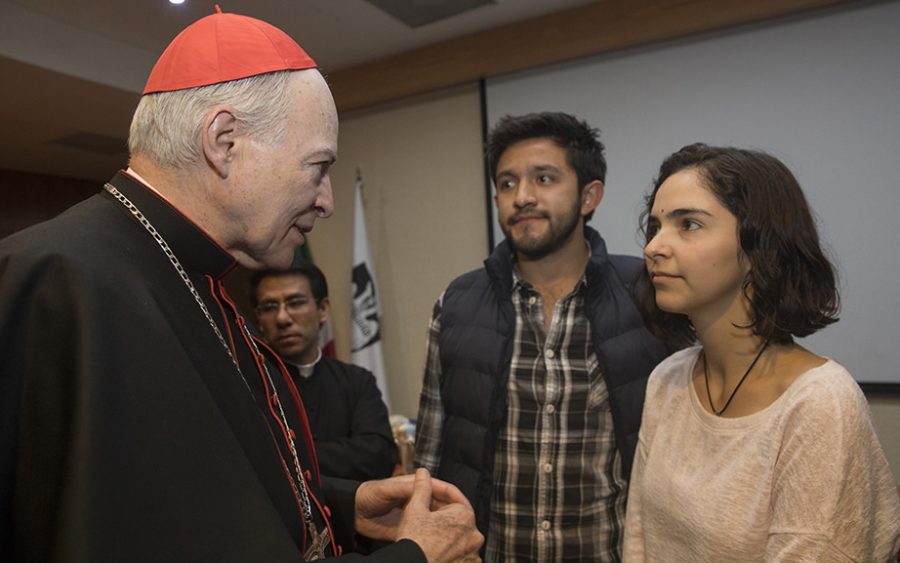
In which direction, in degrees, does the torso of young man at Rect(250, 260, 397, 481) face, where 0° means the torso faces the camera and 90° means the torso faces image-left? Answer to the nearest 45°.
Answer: approximately 45°

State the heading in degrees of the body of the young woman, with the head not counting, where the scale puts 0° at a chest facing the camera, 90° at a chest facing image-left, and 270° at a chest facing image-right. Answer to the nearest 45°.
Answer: approximately 45°

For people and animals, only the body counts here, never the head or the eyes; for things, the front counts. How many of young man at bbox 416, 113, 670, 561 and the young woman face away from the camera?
0

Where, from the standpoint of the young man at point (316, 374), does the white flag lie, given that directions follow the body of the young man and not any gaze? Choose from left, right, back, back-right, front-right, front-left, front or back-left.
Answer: back-right

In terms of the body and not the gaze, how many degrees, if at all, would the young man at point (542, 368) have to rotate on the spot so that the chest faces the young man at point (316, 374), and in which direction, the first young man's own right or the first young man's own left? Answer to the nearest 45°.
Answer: approximately 135° to the first young man's own right

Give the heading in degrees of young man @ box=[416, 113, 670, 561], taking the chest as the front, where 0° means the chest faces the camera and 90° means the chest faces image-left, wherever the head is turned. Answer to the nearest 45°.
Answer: approximately 0°

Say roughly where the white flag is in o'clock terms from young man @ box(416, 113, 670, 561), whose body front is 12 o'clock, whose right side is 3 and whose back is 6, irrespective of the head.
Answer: The white flag is roughly at 5 o'clock from the young man.

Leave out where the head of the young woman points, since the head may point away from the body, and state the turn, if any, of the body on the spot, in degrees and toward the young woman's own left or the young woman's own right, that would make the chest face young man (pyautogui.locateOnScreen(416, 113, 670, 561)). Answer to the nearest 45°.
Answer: approximately 90° to the young woman's own right

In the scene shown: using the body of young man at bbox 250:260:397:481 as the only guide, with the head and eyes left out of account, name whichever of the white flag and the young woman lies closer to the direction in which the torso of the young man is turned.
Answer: the young woman

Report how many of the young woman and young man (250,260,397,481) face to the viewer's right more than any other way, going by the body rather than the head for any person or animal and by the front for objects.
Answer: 0

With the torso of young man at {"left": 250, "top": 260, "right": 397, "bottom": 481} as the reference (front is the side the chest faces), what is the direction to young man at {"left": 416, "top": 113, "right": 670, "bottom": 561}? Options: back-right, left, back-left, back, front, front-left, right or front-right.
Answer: left
